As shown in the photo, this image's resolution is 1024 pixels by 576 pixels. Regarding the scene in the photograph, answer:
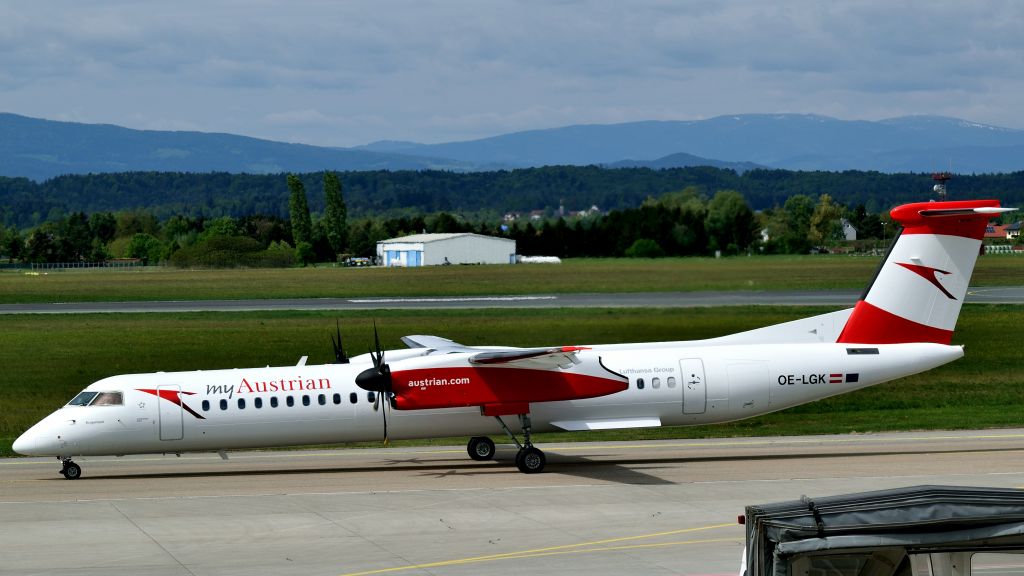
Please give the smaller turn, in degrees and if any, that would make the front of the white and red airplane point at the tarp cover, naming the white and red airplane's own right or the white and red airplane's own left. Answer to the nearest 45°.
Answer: approximately 90° to the white and red airplane's own left

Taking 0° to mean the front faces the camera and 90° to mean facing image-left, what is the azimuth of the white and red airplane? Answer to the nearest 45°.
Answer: approximately 90°
